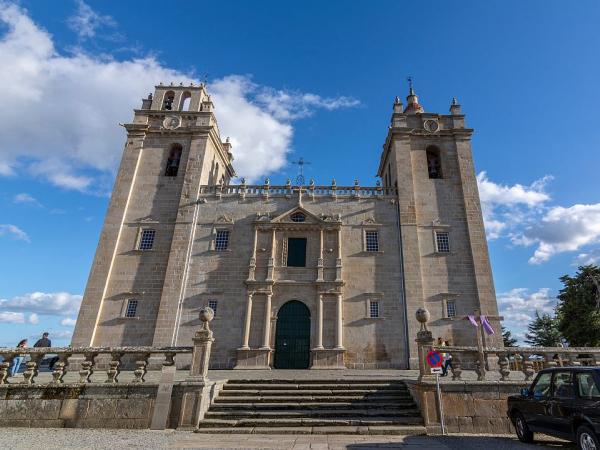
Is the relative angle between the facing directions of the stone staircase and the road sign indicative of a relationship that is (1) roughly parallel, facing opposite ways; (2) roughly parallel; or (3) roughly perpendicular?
roughly parallel

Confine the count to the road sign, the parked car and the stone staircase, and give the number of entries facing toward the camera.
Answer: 2

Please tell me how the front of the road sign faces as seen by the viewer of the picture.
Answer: facing the viewer

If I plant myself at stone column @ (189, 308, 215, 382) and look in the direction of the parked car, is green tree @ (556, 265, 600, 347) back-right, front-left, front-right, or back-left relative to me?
front-left

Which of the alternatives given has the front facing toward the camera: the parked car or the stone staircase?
the stone staircase

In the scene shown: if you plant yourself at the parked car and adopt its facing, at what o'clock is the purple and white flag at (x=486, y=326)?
The purple and white flag is roughly at 1 o'clock from the parked car.

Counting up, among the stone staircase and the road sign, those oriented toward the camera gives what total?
2

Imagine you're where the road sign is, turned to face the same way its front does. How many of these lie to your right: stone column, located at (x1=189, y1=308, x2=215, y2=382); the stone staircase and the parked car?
2

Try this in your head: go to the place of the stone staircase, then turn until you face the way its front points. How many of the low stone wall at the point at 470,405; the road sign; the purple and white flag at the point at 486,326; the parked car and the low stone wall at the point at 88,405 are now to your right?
1

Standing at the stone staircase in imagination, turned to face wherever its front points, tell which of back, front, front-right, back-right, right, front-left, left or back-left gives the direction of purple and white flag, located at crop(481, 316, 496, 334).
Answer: back-left

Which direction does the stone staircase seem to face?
toward the camera

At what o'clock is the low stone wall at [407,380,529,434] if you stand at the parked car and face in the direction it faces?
The low stone wall is roughly at 12 o'clock from the parked car.
